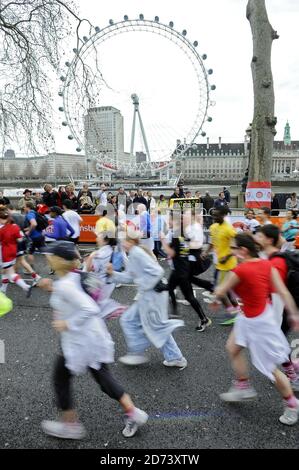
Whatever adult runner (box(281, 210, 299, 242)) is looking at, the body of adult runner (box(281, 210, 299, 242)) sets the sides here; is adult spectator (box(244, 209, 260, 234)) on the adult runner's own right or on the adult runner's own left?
on the adult runner's own right

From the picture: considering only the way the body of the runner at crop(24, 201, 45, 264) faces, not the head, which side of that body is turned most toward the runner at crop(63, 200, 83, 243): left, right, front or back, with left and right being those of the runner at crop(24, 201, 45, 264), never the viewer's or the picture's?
back

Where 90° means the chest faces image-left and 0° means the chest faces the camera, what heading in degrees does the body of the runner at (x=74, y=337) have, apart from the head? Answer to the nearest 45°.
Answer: approximately 90°

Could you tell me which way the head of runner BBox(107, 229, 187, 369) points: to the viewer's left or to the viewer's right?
to the viewer's left

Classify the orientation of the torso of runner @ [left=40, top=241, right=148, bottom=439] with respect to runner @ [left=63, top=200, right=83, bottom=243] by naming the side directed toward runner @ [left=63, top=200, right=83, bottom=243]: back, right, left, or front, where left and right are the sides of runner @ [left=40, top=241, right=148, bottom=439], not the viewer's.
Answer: right

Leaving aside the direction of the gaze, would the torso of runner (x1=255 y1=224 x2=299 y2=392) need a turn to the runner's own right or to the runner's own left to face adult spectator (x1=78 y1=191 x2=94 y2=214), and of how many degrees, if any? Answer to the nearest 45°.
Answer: approximately 45° to the runner's own right
